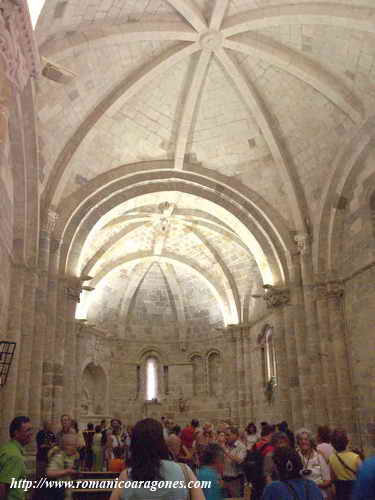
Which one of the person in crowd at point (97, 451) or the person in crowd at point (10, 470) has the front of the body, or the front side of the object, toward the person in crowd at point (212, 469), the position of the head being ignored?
the person in crowd at point (10, 470)

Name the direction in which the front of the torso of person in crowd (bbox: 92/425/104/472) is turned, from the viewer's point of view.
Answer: away from the camera

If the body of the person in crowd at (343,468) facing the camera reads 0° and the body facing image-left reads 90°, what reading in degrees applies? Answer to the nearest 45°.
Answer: approximately 180°

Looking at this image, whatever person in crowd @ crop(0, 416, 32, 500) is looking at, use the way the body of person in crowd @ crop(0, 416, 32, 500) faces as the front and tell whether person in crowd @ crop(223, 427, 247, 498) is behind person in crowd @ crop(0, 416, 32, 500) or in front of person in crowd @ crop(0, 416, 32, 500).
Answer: in front

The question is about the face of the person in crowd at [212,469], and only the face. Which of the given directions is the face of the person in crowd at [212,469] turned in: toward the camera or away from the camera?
away from the camera

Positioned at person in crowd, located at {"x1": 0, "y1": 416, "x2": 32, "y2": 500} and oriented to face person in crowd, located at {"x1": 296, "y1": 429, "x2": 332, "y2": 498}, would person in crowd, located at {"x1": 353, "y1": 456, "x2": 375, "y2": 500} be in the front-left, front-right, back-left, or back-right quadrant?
front-right

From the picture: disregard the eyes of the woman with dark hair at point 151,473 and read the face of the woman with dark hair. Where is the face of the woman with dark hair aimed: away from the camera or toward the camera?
away from the camera

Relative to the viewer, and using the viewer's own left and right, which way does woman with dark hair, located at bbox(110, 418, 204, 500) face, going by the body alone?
facing away from the viewer

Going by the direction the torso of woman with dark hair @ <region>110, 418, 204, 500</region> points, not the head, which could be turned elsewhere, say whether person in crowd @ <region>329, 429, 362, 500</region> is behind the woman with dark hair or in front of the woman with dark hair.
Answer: in front

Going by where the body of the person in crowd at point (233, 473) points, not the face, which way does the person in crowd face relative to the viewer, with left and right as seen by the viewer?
facing the viewer and to the left of the viewer
